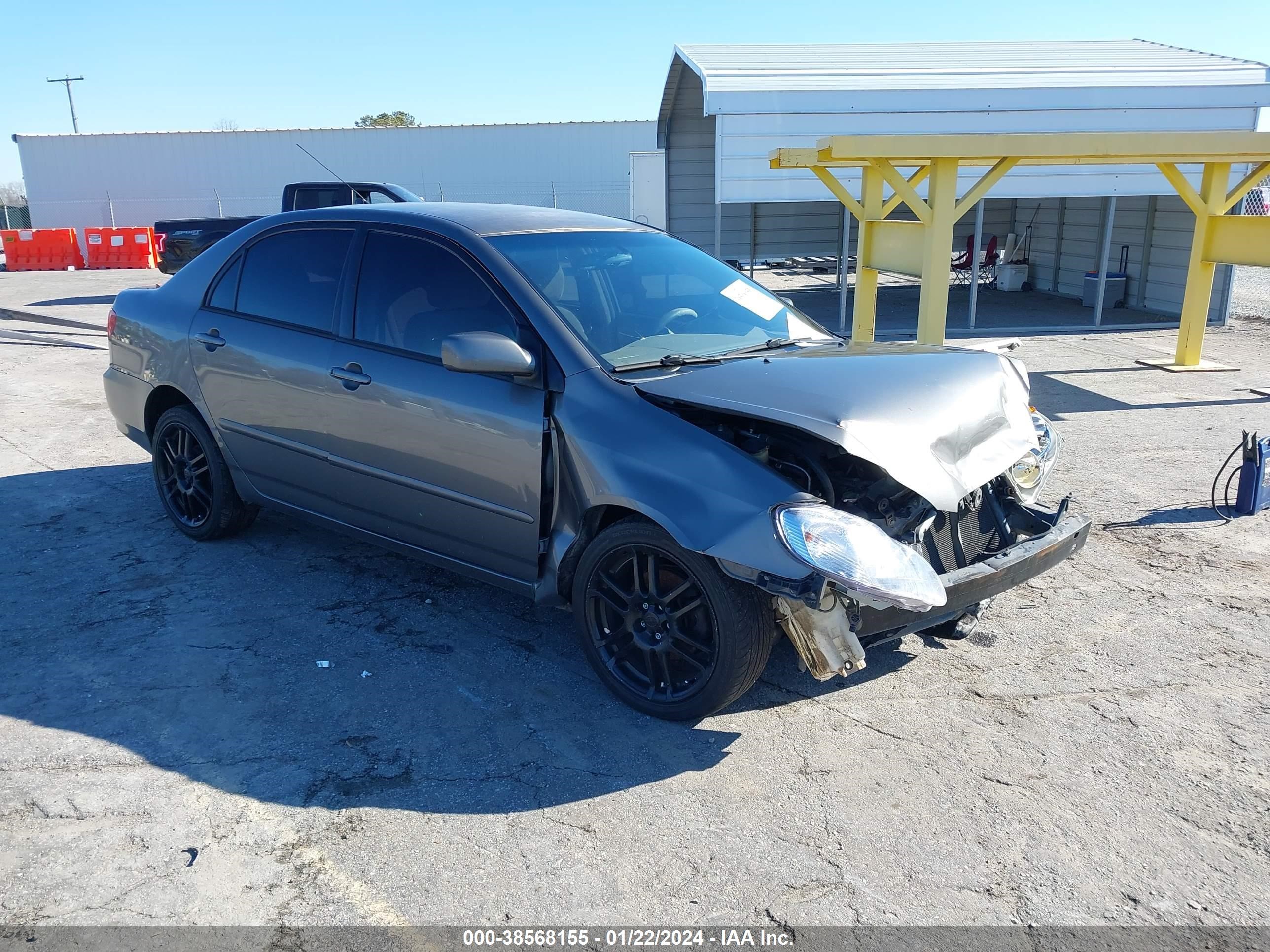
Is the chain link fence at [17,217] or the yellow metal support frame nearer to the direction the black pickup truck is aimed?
the yellow metal support frame

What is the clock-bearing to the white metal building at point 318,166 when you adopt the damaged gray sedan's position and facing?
The white metal building is roughly at 7 o'clock from the damaged gray sedan.

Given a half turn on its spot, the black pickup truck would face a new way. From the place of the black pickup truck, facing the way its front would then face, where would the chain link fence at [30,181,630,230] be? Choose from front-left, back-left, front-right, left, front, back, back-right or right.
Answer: right

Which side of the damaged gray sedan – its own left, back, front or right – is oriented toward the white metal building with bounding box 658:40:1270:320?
left

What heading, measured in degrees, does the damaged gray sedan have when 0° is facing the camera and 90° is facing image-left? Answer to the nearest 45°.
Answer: approximately 315°

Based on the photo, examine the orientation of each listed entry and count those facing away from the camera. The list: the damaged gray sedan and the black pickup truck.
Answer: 0

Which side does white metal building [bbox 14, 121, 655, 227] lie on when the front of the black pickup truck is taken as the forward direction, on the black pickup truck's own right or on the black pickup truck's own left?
on the black pickup truck's own left

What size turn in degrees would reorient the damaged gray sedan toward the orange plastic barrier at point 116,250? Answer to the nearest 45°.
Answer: approximately 180°

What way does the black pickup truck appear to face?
to the viewer's right

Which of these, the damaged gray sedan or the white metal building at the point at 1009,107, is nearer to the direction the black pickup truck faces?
the white metal building

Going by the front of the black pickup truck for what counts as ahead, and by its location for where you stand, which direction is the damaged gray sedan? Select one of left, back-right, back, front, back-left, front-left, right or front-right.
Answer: right

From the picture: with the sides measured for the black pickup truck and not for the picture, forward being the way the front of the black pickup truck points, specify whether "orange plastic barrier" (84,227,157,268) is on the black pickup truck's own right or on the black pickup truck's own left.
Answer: on the black pickup truck's own left

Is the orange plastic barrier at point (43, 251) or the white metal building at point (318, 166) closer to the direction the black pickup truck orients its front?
the white metal building
